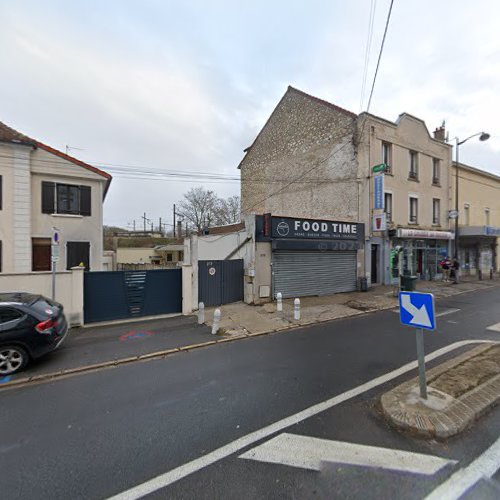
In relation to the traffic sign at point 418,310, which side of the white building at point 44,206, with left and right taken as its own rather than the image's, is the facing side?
front

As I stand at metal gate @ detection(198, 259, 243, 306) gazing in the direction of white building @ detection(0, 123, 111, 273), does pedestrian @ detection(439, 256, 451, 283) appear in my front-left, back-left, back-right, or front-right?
back-right

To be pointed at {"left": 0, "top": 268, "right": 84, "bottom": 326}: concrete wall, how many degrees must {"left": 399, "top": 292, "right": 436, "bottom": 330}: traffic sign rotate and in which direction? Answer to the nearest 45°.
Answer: approximately 90° to its right

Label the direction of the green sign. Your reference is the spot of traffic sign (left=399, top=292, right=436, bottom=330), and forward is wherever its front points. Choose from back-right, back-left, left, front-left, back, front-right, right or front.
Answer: back

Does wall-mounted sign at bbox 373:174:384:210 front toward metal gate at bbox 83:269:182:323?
yes

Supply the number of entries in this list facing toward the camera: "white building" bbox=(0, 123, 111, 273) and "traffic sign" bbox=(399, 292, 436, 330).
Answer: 2

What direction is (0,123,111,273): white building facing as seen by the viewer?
toward the camera

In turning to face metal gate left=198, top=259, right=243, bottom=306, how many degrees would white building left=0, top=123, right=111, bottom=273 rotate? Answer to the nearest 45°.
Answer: approximately 45° to its left

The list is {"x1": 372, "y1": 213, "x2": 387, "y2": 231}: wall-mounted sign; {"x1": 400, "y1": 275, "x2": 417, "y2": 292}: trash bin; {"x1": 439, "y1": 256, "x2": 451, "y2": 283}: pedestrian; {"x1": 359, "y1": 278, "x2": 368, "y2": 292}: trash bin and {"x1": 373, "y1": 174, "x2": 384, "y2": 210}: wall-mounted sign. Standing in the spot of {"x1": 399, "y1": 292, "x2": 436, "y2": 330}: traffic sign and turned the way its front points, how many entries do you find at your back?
5

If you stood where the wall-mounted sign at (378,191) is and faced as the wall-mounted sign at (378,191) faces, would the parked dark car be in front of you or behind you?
in front

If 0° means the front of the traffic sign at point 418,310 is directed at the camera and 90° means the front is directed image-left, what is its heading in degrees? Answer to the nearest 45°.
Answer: approximately 0°

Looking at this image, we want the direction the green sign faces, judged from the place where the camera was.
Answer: facing the viewer and to the left of the viewer

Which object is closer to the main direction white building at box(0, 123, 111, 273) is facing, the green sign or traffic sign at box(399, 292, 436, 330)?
the traffic sign

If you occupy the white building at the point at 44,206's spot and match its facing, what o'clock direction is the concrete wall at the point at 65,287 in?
The concrete wall is roughly at 12 o'clock from the white building.

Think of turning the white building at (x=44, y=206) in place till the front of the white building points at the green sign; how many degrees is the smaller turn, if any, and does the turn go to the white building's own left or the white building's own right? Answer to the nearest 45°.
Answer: approximately 45° to the white building's own left

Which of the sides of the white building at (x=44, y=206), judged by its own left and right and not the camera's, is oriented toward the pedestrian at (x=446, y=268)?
left

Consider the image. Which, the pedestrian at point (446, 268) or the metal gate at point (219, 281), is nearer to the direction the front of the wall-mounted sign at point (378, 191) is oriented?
the metal gate
